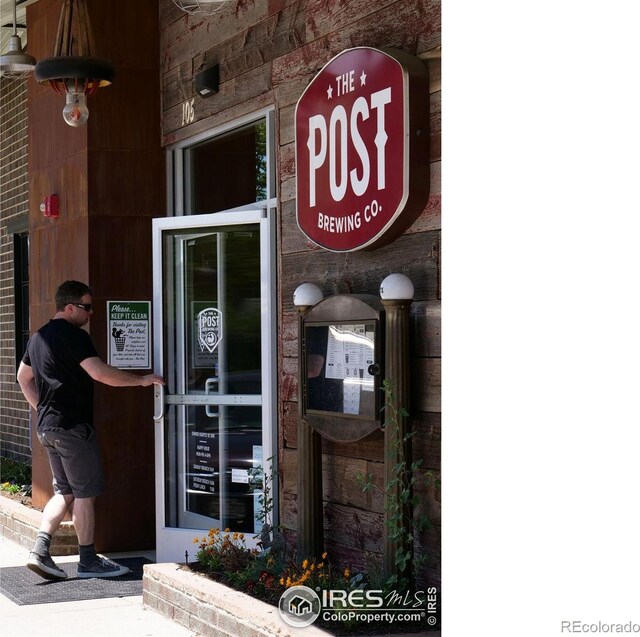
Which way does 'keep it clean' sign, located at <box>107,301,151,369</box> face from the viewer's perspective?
toward the camera

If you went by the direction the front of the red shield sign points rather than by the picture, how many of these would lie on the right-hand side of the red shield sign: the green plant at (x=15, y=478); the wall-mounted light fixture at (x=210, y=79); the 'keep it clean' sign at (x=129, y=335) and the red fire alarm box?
4

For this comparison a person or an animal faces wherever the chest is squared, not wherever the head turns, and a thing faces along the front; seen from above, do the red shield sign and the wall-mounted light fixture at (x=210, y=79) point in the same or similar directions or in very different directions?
same or similar directions

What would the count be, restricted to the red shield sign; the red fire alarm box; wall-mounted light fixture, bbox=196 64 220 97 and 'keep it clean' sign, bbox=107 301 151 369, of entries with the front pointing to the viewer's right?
0

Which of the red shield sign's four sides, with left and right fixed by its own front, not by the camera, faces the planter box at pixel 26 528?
right

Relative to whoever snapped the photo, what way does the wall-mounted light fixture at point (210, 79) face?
facing the viewer and to the left of the viewer

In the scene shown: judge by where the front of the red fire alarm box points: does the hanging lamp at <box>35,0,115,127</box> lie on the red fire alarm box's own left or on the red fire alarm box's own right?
on the red fire alarm box's own left

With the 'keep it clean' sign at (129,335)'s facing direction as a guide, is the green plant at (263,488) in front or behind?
in front

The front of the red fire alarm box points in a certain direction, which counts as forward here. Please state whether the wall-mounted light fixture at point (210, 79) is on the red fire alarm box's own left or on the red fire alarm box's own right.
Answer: on the red fire alarm box's own left

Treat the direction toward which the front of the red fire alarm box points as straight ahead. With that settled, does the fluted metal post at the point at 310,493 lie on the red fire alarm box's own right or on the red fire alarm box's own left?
on the red fire alarm box's own left

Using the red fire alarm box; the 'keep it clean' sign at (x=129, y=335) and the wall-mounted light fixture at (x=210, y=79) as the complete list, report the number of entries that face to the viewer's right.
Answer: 0
